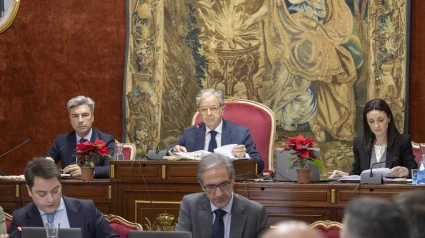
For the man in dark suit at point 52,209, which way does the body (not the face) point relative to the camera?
toward the camera

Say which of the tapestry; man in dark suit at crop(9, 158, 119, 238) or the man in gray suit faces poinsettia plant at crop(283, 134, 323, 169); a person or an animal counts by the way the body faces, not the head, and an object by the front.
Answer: the tapestry

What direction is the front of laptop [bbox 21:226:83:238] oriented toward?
away from the camera

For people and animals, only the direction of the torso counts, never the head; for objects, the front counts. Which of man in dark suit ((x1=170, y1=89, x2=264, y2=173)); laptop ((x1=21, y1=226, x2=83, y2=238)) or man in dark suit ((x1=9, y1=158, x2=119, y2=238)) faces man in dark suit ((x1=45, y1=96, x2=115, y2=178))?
the laptop

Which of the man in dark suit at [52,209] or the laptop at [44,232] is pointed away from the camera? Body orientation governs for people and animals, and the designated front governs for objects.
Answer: the laptop

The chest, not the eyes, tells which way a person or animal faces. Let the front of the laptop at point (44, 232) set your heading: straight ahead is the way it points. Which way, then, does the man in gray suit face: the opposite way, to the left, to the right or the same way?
the opposite way

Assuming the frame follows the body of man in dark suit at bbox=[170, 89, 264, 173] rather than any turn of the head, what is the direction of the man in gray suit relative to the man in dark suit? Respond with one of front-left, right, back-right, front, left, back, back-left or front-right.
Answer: front

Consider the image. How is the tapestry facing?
toward the camera

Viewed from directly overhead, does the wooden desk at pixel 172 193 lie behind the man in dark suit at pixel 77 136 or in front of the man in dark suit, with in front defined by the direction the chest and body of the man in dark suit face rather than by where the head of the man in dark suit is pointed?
in front

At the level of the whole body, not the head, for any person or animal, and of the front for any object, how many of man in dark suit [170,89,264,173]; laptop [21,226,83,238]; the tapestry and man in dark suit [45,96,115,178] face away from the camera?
1

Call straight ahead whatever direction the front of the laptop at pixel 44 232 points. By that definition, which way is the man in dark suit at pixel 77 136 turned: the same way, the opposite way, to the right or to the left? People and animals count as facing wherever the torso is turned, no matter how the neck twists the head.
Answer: the opposite way
